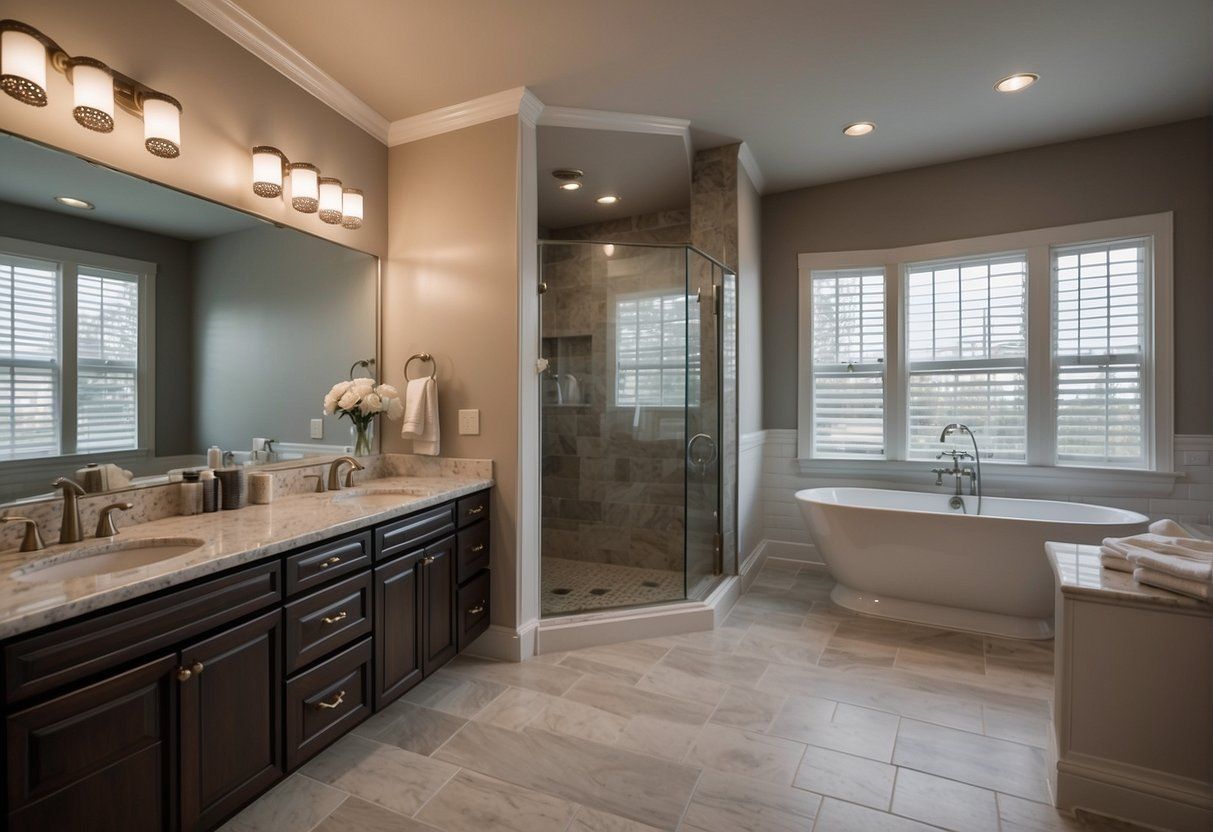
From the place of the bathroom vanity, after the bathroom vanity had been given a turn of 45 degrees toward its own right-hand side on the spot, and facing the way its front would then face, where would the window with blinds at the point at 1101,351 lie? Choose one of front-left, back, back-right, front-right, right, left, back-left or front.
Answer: left

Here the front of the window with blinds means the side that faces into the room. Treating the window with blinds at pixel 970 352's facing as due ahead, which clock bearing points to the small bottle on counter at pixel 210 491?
The small bottle on counter is roughly at 1 o'clock from the window with blinds.

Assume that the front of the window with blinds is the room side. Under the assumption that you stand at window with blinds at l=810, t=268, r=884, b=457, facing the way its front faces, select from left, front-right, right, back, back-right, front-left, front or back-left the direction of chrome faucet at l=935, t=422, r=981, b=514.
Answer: left

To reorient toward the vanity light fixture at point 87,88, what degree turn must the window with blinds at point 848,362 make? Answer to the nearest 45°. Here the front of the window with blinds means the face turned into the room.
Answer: approximately 45° to its right

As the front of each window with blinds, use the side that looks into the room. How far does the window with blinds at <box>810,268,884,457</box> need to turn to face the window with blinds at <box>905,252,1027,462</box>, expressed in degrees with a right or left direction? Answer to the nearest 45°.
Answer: approximately 90° to its left

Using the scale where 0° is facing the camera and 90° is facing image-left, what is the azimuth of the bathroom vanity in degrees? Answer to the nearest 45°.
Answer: approximately 315°

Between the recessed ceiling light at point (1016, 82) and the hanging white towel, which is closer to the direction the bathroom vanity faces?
the recessed ceiling light

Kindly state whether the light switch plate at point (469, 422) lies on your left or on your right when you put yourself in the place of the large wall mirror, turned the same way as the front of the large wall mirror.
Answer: on your left

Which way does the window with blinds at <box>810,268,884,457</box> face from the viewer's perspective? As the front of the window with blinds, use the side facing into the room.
toward the camera

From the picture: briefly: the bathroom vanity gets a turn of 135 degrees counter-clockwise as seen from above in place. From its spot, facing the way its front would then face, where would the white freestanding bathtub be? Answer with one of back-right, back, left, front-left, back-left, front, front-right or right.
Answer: right

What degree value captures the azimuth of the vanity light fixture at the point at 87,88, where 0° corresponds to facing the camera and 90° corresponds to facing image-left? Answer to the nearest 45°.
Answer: approximately 315°

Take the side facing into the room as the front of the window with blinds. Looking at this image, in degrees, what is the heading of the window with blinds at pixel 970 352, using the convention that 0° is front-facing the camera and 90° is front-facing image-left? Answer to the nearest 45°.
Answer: approximately 0°

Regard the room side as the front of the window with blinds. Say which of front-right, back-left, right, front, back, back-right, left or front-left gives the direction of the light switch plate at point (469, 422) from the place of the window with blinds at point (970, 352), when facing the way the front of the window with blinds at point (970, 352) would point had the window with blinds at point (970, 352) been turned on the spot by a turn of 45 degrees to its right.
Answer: front

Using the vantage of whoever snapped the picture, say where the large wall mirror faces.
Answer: facing the viewer and to the right of the viewer

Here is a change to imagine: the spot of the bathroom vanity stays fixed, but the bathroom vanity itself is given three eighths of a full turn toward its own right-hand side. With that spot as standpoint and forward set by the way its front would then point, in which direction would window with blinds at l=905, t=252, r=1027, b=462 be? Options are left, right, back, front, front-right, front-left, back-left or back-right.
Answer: back
